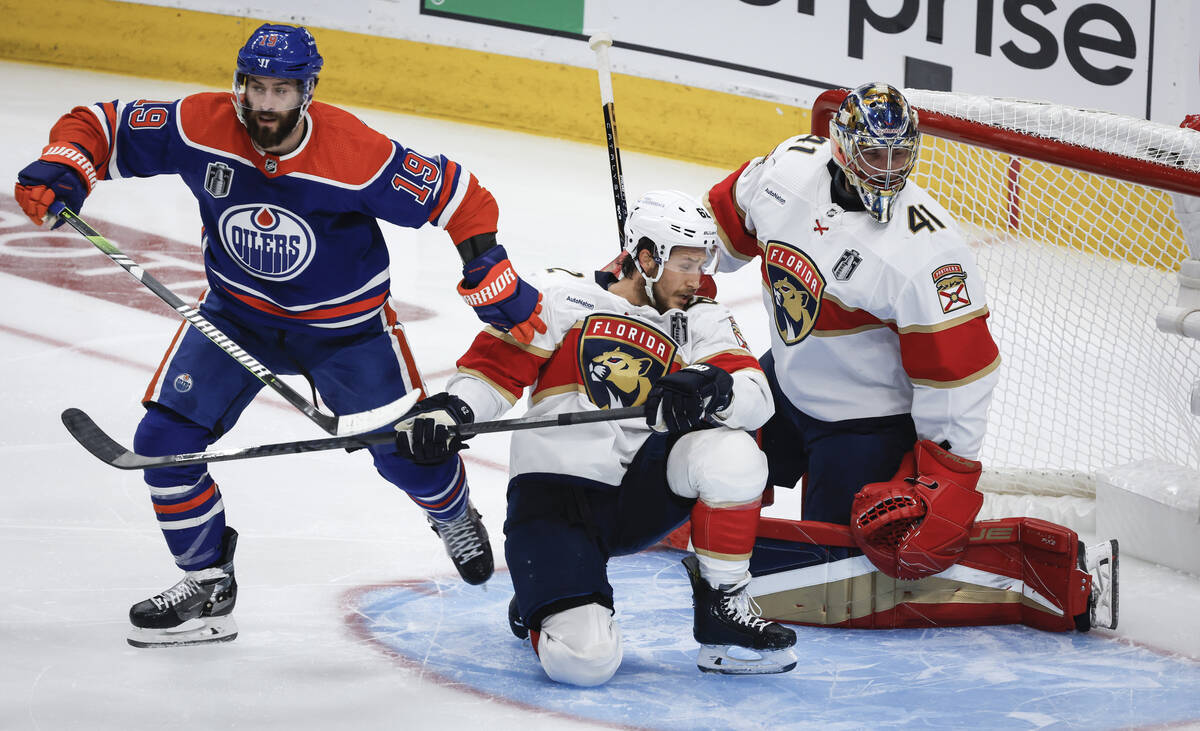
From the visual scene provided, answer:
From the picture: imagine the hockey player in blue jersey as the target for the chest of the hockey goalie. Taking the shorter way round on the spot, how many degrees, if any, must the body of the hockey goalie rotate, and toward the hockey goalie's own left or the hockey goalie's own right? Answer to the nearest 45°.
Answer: approximately 45° to the hockey goalie's own right

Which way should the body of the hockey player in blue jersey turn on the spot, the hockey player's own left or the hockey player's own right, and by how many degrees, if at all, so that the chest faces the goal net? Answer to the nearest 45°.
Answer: approximately 90° to the hockey player's own left

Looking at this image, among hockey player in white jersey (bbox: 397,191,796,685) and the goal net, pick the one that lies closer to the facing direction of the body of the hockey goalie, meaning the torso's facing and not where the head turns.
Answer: the hockey player in white jersey

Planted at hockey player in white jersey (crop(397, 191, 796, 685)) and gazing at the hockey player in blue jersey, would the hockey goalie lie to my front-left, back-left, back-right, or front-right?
back-right

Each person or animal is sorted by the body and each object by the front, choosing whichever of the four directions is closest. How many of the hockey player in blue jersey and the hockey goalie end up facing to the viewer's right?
0

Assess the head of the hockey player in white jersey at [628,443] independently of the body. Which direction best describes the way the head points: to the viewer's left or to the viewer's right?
to the viewer's right

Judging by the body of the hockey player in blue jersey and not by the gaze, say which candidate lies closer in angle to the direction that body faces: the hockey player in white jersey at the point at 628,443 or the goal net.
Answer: the hockey player in white jersey

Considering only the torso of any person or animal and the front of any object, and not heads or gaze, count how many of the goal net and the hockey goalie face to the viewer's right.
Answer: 0

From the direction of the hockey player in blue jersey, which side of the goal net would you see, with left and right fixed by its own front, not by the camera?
front

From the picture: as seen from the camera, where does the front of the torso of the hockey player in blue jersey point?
toward the camera

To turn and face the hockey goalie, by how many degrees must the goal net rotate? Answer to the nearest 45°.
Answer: approximately 45° to its left

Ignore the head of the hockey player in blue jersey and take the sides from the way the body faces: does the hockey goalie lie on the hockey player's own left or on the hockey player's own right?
on the hockey player's own left

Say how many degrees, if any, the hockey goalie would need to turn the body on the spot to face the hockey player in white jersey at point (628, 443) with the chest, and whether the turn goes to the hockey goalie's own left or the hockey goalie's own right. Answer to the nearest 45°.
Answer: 0° — they already face them

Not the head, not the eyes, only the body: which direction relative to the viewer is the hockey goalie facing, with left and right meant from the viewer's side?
facing the viewer and to the left of the viewer

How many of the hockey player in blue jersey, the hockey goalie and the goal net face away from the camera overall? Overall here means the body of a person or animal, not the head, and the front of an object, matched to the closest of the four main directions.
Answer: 0

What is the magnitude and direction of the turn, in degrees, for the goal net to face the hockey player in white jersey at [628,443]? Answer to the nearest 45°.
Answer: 0° — it already faces them
